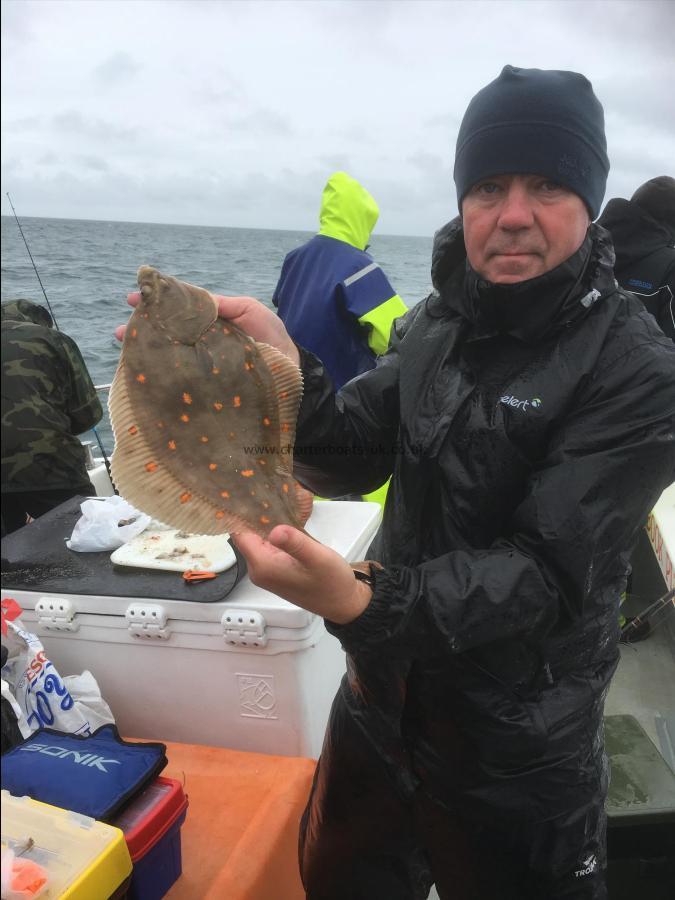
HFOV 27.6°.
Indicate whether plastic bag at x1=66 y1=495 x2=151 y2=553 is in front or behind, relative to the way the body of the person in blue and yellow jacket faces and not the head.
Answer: behind

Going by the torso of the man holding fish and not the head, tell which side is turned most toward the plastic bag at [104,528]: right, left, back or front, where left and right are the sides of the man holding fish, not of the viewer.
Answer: right

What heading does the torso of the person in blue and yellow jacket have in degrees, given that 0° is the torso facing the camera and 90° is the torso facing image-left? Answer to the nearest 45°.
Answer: approximately 225°

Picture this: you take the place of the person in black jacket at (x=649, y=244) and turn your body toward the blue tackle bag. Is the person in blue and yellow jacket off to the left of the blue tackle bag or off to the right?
right

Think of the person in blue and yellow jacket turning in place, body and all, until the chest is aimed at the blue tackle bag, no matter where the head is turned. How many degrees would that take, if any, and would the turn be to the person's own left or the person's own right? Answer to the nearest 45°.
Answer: approximately 135° to the person's own right

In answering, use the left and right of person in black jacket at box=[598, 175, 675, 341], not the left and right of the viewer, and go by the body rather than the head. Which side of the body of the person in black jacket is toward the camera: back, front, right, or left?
back

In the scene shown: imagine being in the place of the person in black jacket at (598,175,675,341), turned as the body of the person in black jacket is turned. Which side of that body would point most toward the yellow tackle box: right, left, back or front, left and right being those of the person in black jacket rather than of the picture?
back

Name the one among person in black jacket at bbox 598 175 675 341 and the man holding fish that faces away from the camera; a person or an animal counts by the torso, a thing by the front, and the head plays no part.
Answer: the person in black jacket
